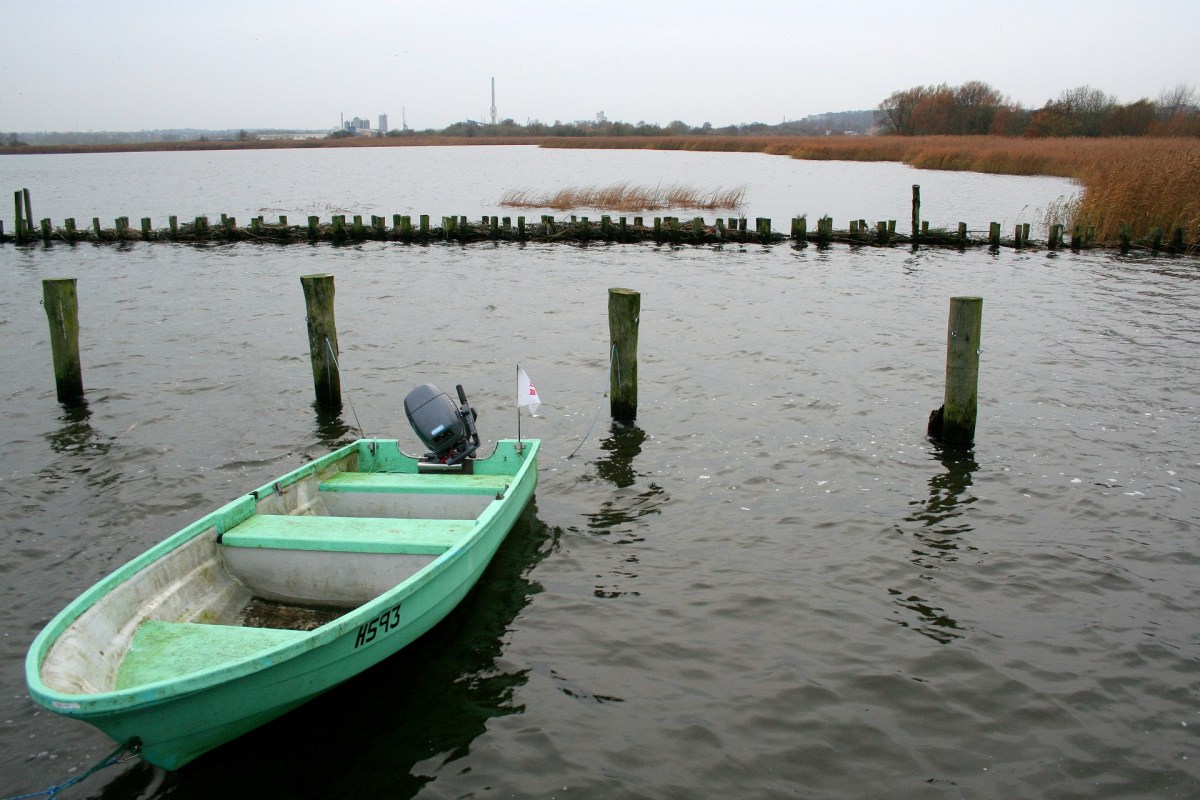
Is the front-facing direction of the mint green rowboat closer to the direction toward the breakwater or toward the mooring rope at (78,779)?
the mooring rope

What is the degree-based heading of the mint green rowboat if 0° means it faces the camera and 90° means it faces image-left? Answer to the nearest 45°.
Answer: approximately 45°

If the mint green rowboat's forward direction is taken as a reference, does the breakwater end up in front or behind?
behind

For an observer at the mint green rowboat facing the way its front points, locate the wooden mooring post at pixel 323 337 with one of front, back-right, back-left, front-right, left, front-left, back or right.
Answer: back-right

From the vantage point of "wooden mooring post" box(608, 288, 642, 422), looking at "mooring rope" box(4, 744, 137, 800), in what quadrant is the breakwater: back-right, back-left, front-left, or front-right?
back-right

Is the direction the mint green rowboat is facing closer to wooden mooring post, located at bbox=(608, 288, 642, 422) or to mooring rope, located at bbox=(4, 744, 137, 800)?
the mooring rope

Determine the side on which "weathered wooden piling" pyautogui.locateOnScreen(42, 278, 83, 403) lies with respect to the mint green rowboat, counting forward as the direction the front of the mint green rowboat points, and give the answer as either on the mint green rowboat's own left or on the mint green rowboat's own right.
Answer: on the mint green rowboat's own right

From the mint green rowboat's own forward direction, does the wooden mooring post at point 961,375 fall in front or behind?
behind

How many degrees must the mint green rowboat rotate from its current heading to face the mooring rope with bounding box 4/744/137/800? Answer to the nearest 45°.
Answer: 0° — it already faces it

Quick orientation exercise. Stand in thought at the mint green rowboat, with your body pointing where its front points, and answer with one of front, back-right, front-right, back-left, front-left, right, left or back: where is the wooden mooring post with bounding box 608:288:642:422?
back
